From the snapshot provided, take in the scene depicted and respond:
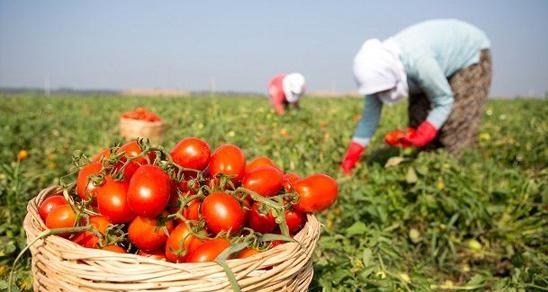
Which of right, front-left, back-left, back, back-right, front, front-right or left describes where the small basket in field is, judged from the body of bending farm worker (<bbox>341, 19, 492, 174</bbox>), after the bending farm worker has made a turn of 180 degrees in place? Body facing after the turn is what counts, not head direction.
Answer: back-left

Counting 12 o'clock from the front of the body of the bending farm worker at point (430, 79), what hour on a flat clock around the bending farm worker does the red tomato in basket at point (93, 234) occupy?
The red tomato in basket is roughly at 11 o'clock from the bending farm worker.

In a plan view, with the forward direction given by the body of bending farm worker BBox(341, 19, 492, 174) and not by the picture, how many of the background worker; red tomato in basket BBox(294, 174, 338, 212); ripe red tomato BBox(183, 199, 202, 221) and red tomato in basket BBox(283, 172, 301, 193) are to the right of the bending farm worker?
1

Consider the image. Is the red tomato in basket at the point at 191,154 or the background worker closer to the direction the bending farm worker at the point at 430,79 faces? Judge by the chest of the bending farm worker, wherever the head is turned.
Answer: the red tomato in basket

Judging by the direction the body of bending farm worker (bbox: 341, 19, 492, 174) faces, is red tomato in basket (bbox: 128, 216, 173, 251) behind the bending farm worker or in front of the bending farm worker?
in front

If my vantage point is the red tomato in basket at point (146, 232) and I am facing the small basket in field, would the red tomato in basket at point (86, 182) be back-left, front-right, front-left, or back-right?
front-left

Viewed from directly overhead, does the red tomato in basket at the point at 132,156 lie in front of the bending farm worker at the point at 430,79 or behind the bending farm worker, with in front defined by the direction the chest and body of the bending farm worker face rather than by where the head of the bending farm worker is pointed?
in front

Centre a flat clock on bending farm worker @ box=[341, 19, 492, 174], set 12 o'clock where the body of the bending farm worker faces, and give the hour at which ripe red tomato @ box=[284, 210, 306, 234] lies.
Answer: The ripe red tomato is roughly at 11 o'clock from the bending farm worker.

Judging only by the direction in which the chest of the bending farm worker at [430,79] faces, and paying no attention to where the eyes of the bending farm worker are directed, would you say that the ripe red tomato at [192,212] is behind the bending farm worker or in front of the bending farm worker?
in front

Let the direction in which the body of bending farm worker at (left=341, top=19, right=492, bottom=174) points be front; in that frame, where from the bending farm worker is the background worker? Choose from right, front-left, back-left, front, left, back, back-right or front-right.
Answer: right

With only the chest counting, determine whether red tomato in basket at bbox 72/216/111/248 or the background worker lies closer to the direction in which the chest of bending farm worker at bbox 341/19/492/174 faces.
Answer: the red tomato in basket

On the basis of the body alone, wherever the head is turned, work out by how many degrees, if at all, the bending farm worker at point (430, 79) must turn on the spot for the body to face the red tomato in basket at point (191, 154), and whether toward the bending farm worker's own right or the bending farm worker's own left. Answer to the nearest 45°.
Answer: approximately 45° to the bending farm worker's own left

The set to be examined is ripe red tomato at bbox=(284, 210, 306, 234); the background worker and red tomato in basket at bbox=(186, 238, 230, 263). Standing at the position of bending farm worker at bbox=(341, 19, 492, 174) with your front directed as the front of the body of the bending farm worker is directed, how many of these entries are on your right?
1

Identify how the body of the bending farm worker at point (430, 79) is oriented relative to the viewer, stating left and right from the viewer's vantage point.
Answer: facing the viewer and to the left of the viewer

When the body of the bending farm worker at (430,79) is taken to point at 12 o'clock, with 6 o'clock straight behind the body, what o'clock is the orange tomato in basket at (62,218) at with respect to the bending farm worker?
The orange tomato in basket is roughly at 11 o'clock from the bending farm worker.

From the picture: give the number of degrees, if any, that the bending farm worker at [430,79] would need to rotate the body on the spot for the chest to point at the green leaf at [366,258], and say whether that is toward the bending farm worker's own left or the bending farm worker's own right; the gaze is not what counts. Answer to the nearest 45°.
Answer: approximately 45° to the bending farm worker's own left

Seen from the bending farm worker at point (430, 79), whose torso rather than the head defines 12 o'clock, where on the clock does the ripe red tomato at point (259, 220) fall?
The ripe red tomato is roughly at 11 o'clock from the bending farm worker.

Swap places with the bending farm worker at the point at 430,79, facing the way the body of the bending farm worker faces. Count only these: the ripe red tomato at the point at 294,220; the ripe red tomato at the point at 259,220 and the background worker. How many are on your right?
1
